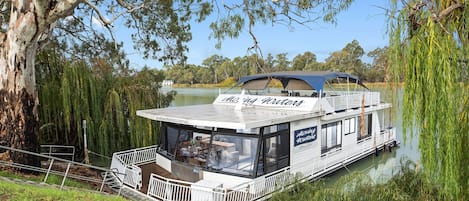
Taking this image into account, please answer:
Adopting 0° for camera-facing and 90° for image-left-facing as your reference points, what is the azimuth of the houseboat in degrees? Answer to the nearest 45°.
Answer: approximately 45°

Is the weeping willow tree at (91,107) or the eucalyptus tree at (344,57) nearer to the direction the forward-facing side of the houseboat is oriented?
the weeping willow tree

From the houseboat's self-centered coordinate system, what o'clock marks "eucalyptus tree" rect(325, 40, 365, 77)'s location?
The eucalyptus tree is roughly at 5 o'clock from the houseboat.

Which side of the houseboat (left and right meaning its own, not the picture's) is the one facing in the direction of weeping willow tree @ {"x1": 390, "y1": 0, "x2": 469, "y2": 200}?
left

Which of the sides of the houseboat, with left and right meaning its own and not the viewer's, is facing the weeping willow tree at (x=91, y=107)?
right
